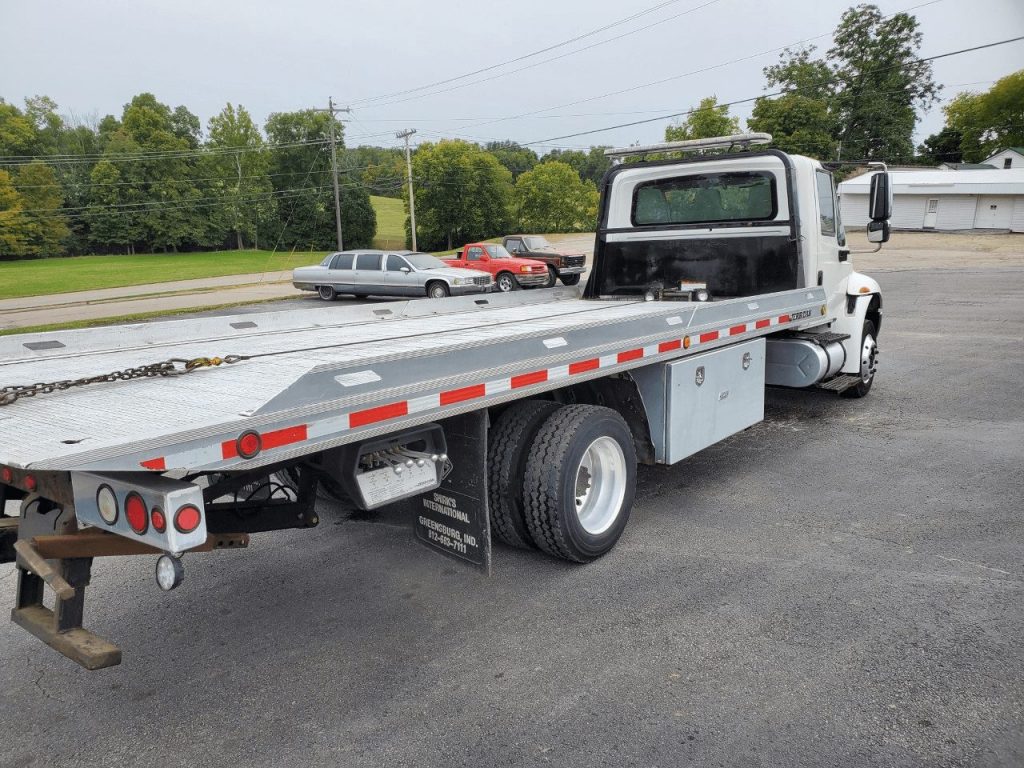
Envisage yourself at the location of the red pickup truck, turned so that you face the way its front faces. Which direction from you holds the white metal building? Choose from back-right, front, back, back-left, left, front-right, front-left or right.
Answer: left

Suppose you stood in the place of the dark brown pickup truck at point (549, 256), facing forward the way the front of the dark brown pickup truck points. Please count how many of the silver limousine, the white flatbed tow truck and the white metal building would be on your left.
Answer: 1

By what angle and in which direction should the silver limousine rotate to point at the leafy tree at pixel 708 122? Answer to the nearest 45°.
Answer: approximately 90° to its left

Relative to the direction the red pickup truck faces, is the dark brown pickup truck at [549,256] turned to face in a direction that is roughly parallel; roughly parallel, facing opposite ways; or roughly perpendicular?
roughly parallel

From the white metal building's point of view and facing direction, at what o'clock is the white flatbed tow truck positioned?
The white flatbed tow truck is roughly at 12 o'clock from the white metal building.

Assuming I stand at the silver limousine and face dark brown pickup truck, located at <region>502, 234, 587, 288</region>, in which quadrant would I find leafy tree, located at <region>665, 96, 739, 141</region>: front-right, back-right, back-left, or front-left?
front-left

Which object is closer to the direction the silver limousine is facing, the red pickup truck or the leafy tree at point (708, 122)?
the red pickup truck

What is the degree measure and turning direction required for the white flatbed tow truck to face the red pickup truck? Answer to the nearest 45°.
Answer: approximately 45° to its left

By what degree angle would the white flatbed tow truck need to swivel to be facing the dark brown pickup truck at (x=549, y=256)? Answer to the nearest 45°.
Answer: approximately 45° to its left

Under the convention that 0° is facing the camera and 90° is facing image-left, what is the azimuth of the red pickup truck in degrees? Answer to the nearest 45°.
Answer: approximately 315°

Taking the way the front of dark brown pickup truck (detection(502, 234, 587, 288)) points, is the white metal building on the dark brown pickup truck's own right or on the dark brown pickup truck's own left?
on the dark brown pickup truck's own left

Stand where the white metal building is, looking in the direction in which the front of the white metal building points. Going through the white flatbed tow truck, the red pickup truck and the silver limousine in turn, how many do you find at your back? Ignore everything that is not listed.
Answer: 0

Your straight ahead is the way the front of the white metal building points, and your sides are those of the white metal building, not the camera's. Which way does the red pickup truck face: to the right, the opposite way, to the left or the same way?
to the left

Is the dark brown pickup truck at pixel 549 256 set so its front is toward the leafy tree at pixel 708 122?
no

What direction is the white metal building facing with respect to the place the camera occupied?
facing the viewer
